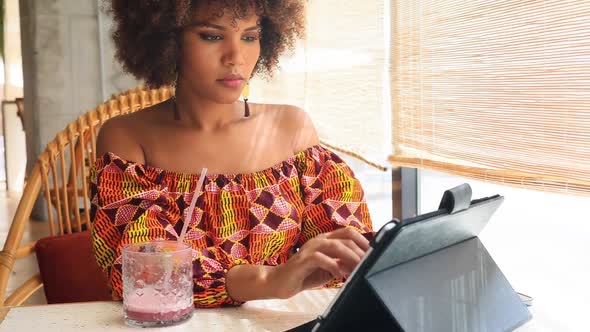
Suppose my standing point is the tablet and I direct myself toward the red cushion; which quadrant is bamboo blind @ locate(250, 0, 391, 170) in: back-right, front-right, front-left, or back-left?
front-right

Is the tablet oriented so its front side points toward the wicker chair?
yes

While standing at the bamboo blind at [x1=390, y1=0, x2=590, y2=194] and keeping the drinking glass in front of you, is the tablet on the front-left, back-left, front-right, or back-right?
front-left

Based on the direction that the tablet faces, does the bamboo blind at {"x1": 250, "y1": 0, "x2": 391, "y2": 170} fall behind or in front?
in front

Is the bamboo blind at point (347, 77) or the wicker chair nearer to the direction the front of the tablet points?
the wicker chair

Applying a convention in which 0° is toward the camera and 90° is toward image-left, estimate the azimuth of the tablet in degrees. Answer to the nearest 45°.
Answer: approximately 135°

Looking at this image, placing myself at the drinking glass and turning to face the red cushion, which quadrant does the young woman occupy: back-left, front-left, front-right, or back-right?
front-right

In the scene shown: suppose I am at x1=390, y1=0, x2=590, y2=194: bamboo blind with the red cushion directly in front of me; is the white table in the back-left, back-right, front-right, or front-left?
front-left

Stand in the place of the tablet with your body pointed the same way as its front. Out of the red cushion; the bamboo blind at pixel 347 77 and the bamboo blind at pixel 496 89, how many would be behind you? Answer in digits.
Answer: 0

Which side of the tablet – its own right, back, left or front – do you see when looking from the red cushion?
front

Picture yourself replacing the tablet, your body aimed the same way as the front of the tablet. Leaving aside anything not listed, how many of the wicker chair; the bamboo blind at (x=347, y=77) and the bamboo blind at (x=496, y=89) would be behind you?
0

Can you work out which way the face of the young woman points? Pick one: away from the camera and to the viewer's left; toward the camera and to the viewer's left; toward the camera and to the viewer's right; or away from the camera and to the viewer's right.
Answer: toward the camera and to the viewer's right

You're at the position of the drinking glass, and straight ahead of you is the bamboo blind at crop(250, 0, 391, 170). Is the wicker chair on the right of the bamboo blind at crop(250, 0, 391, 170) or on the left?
left

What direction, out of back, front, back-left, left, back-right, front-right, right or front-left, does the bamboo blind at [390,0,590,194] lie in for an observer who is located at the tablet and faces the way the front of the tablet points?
front-right
